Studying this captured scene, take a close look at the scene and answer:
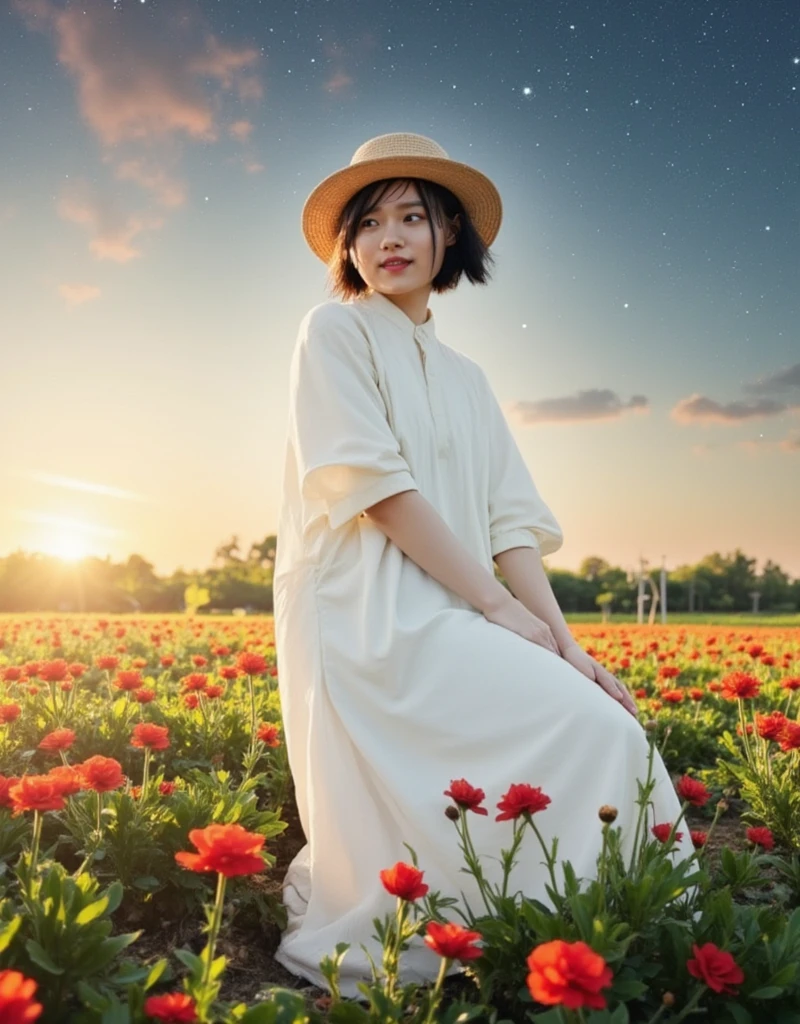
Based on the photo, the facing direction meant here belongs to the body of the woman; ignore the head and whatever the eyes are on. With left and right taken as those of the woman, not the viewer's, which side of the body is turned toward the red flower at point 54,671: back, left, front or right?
back

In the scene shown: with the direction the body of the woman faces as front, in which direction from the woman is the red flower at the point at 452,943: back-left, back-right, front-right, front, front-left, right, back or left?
front-right

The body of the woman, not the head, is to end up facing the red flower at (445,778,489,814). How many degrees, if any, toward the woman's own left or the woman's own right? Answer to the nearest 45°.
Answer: approximately 45° to the woman's own right

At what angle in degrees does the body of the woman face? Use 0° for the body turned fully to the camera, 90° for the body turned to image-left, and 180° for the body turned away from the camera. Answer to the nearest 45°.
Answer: approximately 315°

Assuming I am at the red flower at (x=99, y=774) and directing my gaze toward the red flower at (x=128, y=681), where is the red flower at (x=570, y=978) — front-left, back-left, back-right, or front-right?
back-right

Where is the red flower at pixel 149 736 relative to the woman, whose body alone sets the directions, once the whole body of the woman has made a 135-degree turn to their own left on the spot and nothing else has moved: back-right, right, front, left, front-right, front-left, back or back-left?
left
